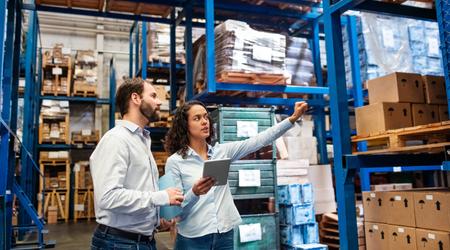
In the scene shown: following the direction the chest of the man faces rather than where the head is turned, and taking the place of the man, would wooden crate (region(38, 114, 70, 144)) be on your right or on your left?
on your left

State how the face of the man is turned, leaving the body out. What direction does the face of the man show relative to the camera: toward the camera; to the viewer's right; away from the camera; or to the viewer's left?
to the viewer's right

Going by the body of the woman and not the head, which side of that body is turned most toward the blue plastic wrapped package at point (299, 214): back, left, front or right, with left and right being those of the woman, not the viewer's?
left

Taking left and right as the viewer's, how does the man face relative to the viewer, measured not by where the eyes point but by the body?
facing to the right of the viewer

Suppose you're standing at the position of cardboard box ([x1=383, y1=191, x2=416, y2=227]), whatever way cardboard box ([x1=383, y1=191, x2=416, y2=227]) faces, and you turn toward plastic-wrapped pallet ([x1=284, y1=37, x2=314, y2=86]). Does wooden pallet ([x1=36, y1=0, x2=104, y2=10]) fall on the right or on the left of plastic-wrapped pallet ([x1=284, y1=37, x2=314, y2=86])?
left

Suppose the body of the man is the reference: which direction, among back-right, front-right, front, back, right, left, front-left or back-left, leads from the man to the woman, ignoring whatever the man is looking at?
front-left

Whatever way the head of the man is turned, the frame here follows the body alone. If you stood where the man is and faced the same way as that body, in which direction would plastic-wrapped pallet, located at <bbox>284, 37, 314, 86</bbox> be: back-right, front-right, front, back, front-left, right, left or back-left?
front-left

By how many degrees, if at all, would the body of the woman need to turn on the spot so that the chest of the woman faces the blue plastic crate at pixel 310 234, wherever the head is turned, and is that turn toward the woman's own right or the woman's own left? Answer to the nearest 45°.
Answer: approximately 90° to the woman's own left

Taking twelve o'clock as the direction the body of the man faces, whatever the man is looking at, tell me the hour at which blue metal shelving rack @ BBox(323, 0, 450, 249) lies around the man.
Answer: The blue metal shelving rack is roughly at 11 o'clock from the man.

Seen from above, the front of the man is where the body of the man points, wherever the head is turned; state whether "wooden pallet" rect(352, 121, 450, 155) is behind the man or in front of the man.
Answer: in front

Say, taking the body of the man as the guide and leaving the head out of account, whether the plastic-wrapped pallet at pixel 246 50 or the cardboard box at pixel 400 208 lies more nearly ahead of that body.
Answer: the cardboard box
